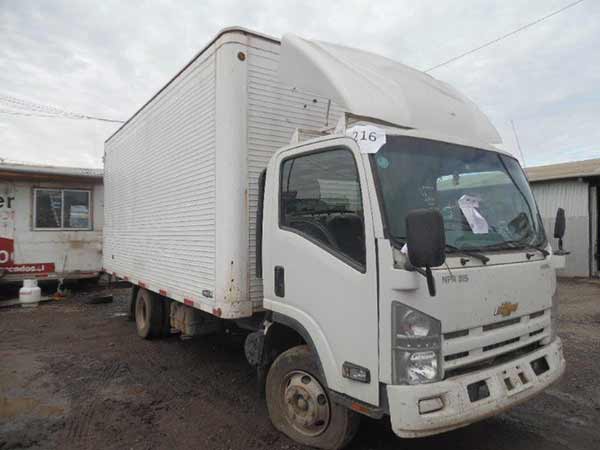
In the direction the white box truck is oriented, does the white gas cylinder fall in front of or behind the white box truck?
behind

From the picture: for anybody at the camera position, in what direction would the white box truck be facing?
facing the viewer and to the right of the viewer

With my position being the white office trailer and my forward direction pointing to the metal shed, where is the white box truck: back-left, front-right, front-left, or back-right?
front-right

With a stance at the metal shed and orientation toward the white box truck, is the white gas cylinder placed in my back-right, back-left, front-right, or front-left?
front-right

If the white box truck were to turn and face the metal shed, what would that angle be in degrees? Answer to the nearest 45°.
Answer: approximately 90° to its left

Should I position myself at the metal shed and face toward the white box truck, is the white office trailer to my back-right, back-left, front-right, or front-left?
front-right

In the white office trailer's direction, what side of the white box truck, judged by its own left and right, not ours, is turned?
back

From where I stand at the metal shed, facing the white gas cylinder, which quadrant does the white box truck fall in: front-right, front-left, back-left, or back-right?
front-left
